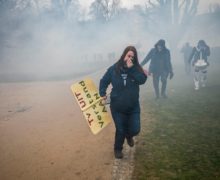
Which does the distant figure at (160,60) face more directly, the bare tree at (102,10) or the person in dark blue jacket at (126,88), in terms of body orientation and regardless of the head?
the person in dark blue jacket

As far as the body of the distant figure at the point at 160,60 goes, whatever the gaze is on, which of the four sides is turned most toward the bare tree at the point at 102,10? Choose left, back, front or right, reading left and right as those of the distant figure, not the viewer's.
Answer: back

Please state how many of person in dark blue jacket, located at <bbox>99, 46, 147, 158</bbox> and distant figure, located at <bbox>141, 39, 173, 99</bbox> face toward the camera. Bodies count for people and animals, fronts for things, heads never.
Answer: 2

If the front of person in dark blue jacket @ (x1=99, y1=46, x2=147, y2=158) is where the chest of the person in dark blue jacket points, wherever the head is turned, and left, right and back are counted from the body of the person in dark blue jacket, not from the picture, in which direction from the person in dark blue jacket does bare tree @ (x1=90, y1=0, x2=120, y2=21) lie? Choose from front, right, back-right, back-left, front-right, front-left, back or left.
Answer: back

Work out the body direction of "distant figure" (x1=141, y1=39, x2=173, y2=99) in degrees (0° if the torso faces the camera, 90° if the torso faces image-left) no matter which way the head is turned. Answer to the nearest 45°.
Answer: approximately 0°

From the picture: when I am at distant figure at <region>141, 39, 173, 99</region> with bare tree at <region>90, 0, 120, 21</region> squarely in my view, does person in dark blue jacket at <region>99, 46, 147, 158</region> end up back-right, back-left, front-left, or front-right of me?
back-left

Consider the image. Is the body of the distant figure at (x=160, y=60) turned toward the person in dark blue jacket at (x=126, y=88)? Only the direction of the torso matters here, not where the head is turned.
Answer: yes

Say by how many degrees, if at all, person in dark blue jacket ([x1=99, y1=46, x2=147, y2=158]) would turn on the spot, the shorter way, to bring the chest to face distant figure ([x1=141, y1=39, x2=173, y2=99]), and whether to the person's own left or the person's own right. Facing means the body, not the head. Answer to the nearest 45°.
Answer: approximately 180°

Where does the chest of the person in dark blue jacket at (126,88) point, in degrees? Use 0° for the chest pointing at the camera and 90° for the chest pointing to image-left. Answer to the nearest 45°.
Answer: approximately 0°
